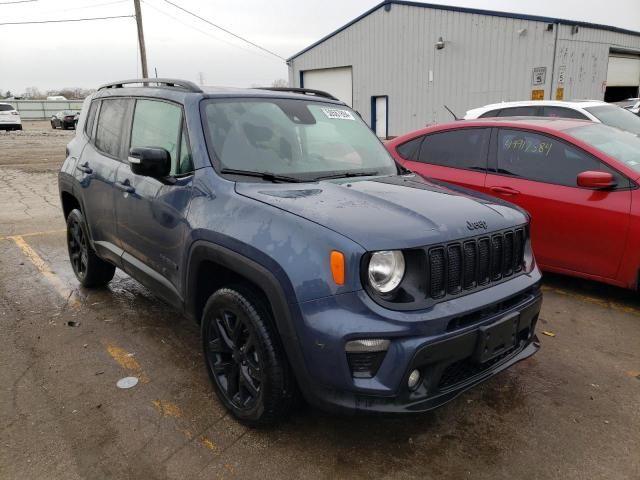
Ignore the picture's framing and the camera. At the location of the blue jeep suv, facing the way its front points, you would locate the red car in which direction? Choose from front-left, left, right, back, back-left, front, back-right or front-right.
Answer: left

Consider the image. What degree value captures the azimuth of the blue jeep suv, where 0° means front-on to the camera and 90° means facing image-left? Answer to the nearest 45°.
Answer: approximately 315°

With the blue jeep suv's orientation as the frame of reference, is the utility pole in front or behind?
behind

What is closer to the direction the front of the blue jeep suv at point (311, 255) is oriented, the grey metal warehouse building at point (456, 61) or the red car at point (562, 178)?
the red car

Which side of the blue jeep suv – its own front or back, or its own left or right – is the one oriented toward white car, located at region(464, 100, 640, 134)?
left

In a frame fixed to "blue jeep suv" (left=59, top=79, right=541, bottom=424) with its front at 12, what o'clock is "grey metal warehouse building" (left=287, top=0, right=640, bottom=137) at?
The grey metal warehouse building is roughly at 8 o'clock from the blue jeep suv.
